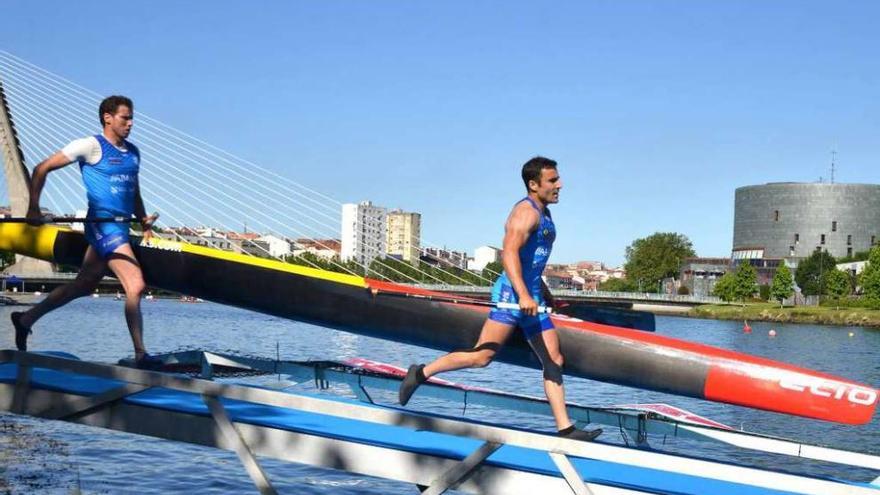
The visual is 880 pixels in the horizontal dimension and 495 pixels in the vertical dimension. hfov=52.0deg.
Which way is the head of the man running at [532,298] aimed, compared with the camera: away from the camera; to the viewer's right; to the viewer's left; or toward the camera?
to the viewer's right

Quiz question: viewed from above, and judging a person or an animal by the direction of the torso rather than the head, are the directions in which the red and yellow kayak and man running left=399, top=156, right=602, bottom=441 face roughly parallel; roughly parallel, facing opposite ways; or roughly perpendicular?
roughly parallel

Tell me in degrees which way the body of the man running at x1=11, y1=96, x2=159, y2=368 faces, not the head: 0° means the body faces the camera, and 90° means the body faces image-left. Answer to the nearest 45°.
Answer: approximately 315°

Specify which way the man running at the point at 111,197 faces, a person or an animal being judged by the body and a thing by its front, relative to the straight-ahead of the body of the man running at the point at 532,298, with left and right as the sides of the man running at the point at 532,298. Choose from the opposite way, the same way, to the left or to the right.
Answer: the same way

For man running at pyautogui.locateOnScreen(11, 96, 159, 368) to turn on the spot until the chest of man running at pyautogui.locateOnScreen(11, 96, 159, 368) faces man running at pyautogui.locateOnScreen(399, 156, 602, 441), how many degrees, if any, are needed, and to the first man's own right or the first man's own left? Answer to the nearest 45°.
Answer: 0° — they already face them

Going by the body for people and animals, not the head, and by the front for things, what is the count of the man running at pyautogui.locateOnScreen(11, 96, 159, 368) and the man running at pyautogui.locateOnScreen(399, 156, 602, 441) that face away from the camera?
0

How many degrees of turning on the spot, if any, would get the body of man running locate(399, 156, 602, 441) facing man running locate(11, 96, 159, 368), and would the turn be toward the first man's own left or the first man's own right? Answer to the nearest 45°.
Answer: approximately 180°

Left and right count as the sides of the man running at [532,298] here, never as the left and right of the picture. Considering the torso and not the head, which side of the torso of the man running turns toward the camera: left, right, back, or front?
right

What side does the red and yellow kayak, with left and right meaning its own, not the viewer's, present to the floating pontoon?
right

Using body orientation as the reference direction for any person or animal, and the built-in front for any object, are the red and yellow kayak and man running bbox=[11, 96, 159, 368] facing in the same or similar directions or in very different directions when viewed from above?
same or similar directions

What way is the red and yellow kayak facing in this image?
to the viewer's right
